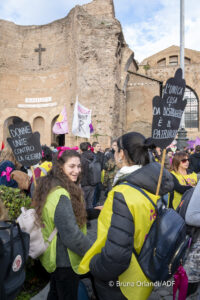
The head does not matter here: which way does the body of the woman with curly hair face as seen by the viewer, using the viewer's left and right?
facing to the right of the viewer

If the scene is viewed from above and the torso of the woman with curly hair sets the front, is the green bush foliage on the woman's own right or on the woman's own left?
on the woman's own left
